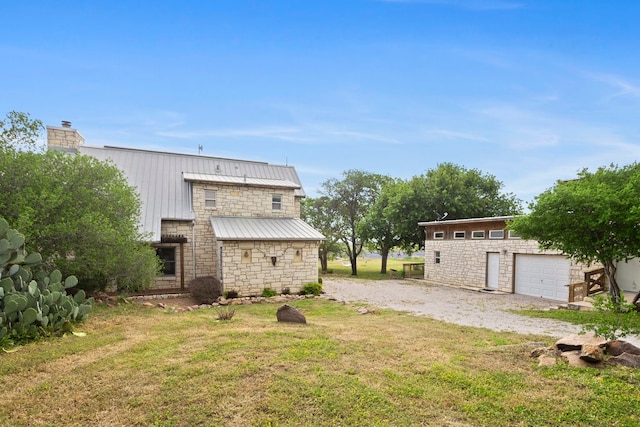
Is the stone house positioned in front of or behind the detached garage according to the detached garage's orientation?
in front

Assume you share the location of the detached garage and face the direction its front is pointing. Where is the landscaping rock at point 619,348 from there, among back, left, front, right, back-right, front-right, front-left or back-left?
front-left

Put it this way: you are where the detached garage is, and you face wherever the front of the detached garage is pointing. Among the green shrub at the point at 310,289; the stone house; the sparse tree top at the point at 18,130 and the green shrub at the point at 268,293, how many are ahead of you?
4

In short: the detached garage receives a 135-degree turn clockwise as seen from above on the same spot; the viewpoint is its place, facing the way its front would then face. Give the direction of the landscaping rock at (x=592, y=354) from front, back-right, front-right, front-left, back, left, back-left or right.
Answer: back

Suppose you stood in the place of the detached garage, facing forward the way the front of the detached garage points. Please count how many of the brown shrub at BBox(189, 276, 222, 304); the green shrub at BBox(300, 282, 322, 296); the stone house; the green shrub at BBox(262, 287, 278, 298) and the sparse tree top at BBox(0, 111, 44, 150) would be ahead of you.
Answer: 5

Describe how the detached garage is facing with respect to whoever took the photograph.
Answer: facing the viewer and to the left of the viewer

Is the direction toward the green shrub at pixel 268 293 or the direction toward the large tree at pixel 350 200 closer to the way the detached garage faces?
the green shrub

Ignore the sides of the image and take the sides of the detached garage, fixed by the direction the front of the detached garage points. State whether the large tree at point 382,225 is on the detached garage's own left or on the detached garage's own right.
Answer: on the detached garage's own right

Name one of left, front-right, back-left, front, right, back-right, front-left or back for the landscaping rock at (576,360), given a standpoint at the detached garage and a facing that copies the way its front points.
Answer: front-left
